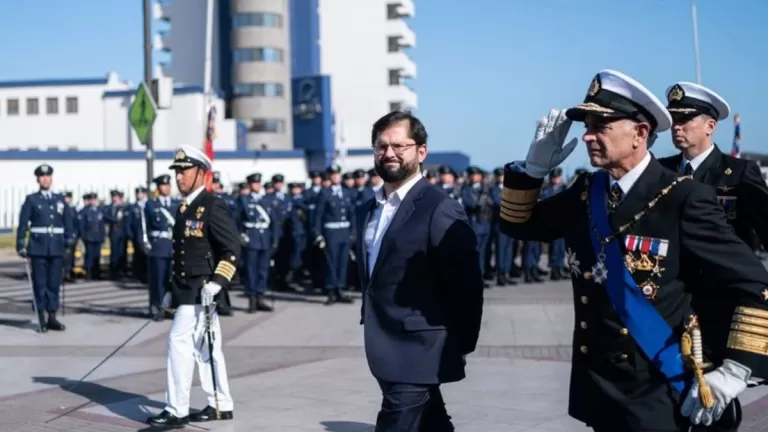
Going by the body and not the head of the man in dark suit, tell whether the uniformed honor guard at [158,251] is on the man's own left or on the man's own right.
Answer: on the man's own right

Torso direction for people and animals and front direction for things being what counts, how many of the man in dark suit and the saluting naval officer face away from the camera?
0

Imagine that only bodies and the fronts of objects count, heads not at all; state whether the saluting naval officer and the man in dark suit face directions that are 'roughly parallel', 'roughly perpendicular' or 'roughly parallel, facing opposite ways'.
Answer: roughly parallel

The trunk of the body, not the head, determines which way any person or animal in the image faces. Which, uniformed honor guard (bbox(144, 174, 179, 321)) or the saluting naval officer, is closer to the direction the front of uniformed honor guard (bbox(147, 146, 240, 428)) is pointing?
the saluting naval officer

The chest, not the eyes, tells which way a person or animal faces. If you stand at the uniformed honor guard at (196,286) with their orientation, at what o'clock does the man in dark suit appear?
The man in dark suit is roughly at 10 o'clock from the uniformed honor guard.

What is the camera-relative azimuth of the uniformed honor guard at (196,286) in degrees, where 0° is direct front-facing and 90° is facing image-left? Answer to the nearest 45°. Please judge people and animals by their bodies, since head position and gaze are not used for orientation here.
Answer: approximately 45°

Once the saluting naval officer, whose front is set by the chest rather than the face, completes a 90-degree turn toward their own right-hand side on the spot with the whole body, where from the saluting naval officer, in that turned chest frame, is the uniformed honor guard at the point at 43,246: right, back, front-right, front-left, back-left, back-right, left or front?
front

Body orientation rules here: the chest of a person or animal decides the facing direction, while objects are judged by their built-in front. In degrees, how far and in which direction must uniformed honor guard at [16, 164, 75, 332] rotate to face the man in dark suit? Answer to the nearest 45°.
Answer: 0° — they already face them

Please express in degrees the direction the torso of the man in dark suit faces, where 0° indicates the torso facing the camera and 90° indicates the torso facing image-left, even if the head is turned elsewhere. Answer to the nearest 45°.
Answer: approximately 45°

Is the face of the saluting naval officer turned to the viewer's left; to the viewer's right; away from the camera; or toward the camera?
to the viewer's left

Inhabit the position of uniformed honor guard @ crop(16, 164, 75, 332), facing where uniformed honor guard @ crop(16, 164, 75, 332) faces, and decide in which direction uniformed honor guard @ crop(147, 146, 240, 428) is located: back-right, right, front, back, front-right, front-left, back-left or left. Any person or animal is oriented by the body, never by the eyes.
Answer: front

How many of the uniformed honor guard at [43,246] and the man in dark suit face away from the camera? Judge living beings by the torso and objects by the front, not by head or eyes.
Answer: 0

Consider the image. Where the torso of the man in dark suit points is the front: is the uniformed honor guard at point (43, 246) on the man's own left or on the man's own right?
on the man's own right

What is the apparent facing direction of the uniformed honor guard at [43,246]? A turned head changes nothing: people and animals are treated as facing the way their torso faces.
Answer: toward the camera
